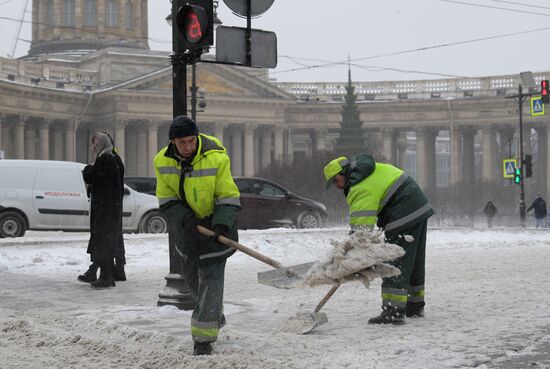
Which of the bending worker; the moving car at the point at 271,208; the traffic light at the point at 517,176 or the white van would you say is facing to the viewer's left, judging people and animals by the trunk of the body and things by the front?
the bending worker

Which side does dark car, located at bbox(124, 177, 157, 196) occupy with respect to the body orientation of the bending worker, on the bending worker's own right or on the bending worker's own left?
on the bending worker's own right

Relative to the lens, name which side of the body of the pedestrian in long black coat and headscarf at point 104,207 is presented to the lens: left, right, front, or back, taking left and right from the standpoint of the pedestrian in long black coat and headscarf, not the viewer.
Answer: left

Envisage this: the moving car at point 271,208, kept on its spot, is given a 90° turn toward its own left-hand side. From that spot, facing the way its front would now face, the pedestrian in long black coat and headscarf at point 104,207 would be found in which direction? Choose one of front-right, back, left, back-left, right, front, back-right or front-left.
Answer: back

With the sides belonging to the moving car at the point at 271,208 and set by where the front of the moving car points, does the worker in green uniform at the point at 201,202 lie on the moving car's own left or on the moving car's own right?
on the moving car's own right

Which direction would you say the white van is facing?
to the viewer's right

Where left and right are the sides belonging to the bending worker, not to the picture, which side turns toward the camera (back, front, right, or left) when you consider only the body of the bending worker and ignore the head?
left

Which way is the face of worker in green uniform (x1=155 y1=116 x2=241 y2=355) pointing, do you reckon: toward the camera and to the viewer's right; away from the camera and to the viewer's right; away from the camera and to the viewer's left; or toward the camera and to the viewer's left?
toward the camera and to the viewer's right

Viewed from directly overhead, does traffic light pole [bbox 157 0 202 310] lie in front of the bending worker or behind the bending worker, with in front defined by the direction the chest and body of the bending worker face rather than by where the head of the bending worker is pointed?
in front

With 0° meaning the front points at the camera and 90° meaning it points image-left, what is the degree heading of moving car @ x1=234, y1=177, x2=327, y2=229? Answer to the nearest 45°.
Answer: approximately 270°

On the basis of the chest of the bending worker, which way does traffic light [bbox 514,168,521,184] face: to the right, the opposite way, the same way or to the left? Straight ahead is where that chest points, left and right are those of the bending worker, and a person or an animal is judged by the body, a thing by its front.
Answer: to the left

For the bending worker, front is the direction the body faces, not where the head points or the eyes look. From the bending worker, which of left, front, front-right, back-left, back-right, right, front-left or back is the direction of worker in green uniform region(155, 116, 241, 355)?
front-left
